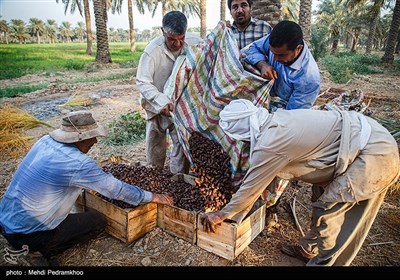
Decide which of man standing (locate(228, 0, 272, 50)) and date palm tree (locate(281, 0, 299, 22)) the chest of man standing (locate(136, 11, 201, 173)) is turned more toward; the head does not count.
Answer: the man standing

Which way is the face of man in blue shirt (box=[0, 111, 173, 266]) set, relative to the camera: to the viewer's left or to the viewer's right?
to the viewer's right

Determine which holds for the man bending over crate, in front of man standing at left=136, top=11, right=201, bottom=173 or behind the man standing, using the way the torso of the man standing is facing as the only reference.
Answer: in front

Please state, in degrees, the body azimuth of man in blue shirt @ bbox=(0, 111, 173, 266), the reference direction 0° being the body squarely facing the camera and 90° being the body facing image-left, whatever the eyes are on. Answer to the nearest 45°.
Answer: approximately 225°

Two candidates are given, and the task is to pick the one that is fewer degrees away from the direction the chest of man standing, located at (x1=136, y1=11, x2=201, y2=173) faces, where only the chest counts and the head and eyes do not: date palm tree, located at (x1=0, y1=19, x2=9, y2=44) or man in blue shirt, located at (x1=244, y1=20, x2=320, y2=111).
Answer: the man in blue shirt

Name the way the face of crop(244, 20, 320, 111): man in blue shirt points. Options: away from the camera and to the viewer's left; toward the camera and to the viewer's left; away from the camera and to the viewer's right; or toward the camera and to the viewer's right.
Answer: toward the camera and to the viewer's left

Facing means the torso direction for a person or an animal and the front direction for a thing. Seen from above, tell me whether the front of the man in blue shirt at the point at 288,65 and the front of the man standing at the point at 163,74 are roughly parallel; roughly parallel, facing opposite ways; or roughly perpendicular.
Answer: roughly perpendicular

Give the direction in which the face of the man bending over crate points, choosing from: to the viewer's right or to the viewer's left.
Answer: to the viewer's left

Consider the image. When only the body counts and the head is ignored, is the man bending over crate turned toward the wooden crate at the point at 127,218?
yes

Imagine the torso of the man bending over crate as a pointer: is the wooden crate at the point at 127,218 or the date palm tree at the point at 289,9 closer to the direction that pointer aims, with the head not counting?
the wooden crate

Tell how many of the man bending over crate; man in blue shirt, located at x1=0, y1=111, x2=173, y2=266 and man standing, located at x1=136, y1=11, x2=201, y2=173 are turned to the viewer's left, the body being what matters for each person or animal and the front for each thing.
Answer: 1

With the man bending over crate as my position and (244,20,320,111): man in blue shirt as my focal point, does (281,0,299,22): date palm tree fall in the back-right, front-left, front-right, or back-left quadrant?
front-right

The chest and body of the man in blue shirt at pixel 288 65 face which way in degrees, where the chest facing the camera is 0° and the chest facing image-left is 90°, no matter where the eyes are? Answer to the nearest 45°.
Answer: approximately 45°

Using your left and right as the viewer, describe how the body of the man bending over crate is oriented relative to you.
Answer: facing to the left of the viewer

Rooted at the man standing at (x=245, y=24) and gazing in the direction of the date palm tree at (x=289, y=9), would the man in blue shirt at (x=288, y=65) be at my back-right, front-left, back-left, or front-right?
back-right
